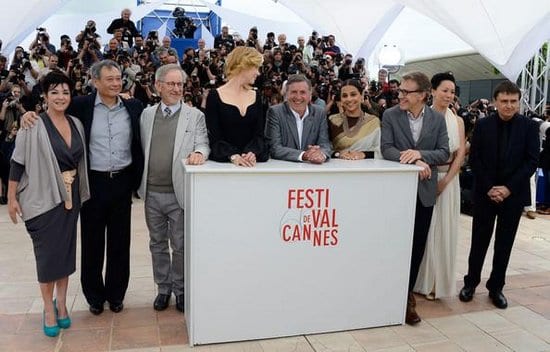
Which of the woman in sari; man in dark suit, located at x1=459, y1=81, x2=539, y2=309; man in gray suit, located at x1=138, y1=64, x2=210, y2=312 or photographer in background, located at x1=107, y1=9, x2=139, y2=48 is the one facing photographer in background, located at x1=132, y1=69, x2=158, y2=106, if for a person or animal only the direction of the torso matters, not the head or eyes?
photographer in background, located at x1=107, y1=9, x2=139, y2=48

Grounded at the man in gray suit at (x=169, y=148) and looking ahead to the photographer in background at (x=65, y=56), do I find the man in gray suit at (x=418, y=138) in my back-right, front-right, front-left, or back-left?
back-right

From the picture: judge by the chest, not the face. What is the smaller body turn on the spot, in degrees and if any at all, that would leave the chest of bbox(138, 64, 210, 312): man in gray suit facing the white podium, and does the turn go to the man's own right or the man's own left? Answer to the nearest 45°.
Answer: approximately 45° to the man's own left

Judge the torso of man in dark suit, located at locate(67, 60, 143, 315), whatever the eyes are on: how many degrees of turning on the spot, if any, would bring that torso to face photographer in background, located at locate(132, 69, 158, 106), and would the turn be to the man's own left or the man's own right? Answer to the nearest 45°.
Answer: approximately 180°

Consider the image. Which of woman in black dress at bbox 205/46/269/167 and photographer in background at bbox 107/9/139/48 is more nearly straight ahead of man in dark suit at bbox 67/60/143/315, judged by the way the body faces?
the woman in black dress

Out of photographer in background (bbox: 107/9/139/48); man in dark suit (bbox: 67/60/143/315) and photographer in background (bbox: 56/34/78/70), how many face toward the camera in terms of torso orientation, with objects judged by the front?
3

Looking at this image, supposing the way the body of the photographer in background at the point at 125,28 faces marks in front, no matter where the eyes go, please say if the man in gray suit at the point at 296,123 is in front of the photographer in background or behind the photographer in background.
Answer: in front

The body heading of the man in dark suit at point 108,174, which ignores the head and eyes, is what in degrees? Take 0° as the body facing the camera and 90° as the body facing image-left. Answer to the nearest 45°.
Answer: approximately 0°

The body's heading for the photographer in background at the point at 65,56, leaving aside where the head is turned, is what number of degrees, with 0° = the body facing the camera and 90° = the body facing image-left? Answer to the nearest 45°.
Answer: approximately 0°
